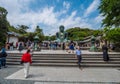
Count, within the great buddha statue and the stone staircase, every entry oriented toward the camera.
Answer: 2

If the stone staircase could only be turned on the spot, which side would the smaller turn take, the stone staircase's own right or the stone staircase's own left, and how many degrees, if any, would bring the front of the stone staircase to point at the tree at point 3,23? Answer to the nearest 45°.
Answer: approximately 135° to the stone staircase's own right

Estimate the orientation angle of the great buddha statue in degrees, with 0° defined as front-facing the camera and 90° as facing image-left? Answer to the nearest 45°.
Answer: approximately 0°

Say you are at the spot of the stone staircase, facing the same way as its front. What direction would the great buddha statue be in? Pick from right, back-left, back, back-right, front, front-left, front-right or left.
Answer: back

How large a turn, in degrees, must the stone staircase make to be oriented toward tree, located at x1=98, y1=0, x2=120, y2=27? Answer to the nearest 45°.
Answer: approximately 135° to its left

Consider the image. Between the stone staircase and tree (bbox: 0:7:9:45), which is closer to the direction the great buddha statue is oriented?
the stone staircase

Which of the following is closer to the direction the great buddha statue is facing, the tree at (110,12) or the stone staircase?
the stone staircase

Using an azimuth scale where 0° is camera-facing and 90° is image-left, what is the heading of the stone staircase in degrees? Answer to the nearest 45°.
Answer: approximately 0°

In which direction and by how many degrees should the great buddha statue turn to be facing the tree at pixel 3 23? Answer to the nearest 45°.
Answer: approximately 90° to its right
